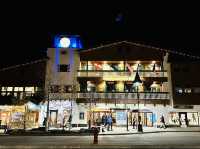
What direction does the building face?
toward the camera
